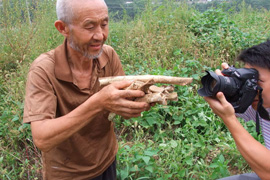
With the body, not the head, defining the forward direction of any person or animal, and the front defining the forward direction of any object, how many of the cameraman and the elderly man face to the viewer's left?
1

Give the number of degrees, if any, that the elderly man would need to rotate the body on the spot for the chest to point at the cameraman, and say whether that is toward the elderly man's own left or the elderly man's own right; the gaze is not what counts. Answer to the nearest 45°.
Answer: approximately 45° to the elderly man's own left

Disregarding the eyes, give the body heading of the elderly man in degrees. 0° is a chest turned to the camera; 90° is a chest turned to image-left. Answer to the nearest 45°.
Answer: approximately 315°

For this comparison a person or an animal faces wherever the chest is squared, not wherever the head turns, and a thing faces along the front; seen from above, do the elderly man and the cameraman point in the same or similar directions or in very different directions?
very different directions

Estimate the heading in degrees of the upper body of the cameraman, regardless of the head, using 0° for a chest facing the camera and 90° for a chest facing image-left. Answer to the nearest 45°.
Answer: approximately 90°
